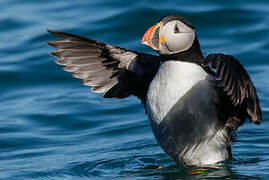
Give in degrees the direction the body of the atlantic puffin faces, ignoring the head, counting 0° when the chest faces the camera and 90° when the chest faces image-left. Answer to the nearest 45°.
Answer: approximately 45°
